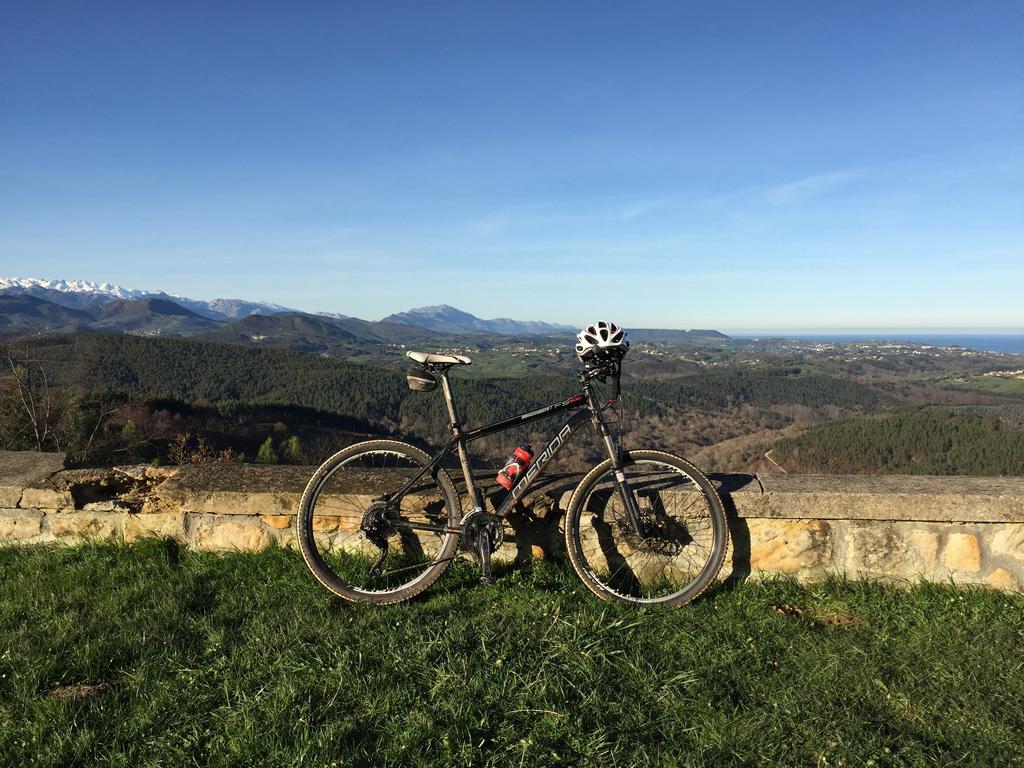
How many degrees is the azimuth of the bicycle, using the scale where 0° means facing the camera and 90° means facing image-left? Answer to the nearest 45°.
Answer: approximately 270°
